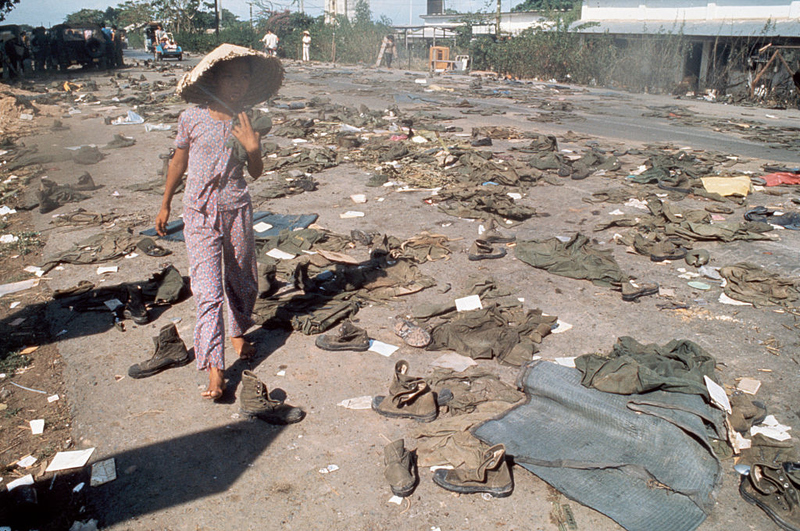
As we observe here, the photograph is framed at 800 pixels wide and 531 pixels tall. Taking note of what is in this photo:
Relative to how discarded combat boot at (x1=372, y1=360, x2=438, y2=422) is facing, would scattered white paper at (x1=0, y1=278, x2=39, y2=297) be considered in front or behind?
in front

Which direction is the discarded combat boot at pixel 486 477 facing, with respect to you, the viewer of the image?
facing to the left of the viewer

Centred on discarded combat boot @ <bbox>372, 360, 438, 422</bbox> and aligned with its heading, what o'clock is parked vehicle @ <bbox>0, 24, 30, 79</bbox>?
The parked vehicle is roughly at 2 o'clock from the discarded combat boot.

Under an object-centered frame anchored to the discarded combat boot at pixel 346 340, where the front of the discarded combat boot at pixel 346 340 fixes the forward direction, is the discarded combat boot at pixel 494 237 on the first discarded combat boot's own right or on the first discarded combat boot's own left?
on the first discarded combat boot's own right

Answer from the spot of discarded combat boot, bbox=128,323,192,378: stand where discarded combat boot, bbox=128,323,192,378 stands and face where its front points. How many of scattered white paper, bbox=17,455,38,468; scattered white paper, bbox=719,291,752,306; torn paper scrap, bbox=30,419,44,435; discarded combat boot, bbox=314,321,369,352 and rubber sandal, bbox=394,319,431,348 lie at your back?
3

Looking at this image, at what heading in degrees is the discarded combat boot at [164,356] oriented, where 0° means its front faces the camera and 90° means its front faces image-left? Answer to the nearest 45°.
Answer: approximately 90°

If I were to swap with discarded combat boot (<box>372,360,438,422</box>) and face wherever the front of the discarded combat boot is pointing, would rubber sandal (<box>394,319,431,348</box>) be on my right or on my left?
on my right

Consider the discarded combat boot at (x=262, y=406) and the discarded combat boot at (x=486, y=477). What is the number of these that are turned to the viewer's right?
1

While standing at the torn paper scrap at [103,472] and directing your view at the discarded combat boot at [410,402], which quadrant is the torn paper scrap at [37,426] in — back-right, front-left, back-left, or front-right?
back-left

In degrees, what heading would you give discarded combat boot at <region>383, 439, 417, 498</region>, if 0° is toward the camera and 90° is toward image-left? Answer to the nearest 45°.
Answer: approximately 0°

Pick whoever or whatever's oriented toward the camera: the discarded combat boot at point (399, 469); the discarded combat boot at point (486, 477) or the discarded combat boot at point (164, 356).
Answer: the discarded combat boot at point (399, 469)

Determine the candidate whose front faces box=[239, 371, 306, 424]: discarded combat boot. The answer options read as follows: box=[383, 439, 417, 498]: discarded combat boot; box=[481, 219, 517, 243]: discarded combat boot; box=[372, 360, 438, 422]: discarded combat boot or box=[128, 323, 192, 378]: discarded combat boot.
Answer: box=[372, 360, 438, 422]: discarded combat boot
